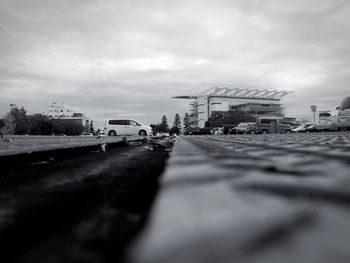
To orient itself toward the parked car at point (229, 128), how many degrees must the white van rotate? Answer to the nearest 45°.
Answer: approximately 45° to its left

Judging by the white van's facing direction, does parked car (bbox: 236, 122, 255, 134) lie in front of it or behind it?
in front

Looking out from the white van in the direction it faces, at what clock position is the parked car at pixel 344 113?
The parked car is roughly at 1 o'clock from the white van.

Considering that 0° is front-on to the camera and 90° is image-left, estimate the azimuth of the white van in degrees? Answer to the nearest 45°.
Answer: approximately 270°
